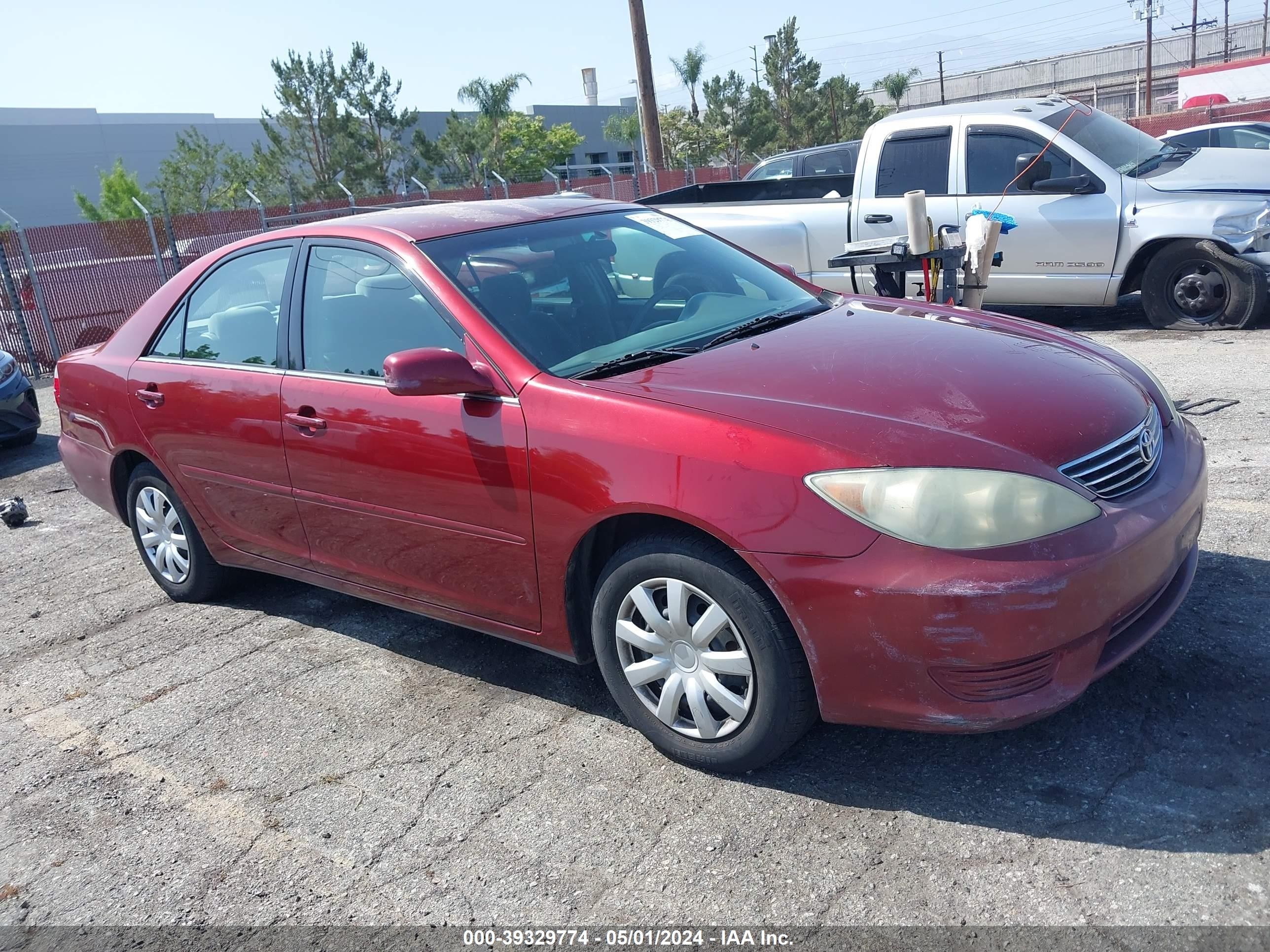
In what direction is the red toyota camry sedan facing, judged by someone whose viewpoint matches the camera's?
facing the viewer and to the right of the viewer

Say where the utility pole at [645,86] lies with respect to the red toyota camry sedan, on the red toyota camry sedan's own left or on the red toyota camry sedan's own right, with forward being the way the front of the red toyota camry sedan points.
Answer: on the red toyota camry sedan's own left

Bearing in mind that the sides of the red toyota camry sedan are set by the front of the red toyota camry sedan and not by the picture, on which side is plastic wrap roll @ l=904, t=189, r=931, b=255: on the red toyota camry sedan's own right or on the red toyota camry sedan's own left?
on the red toyota camry sedan's own left

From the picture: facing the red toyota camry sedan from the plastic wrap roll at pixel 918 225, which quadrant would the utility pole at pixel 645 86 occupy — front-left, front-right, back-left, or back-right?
back-right

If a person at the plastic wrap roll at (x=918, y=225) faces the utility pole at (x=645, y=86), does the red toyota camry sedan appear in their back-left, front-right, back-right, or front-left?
back-left

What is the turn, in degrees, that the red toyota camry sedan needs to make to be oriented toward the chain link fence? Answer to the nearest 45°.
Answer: approximately 180°
